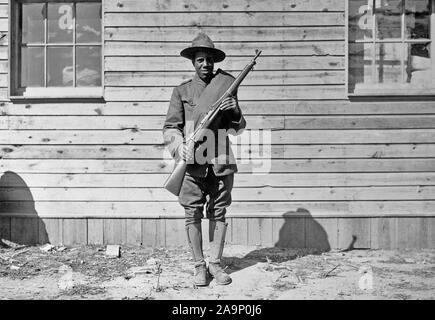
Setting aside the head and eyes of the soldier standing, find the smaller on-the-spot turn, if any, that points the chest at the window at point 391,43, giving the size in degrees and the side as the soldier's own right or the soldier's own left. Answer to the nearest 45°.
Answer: approximately 135° to the soldier's own left

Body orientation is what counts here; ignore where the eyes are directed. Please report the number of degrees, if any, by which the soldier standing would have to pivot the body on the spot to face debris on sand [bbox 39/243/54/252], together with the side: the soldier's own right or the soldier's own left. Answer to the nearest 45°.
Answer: approximately 135° to the soldier's own right

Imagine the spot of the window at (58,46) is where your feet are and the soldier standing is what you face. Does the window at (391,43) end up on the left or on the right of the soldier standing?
left

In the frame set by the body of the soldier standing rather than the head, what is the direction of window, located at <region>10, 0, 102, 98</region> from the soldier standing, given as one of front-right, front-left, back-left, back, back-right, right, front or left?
back-right

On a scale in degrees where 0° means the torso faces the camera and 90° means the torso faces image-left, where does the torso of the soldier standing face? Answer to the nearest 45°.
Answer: approximately 0°
